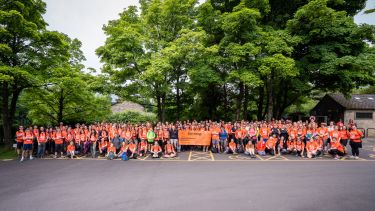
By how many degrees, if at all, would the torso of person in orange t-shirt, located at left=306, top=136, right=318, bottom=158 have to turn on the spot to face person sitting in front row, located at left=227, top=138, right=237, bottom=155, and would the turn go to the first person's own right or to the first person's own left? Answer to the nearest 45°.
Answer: approximately 90° to the first person's own right

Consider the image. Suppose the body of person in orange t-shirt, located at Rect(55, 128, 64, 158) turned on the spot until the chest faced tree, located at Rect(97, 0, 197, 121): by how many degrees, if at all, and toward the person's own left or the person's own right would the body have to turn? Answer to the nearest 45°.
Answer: approximately 135° to the person's own left

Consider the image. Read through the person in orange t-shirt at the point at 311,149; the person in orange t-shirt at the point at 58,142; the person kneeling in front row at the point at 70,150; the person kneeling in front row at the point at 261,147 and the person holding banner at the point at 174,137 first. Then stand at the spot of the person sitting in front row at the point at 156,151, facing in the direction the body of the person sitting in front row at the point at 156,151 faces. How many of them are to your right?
2

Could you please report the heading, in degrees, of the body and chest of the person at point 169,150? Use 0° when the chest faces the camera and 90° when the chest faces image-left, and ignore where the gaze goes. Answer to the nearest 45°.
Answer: approximately 0°

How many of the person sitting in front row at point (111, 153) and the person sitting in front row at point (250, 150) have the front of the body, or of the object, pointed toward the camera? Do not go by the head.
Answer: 2

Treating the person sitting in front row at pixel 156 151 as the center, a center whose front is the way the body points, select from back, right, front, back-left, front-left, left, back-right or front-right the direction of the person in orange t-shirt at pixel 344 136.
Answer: left

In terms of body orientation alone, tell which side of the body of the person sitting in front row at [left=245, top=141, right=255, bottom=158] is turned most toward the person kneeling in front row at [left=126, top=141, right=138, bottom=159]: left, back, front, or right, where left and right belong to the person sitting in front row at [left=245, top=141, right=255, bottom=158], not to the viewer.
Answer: right

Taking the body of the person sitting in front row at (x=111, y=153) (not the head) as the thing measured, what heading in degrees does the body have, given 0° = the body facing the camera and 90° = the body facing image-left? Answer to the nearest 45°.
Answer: approximately 0°
